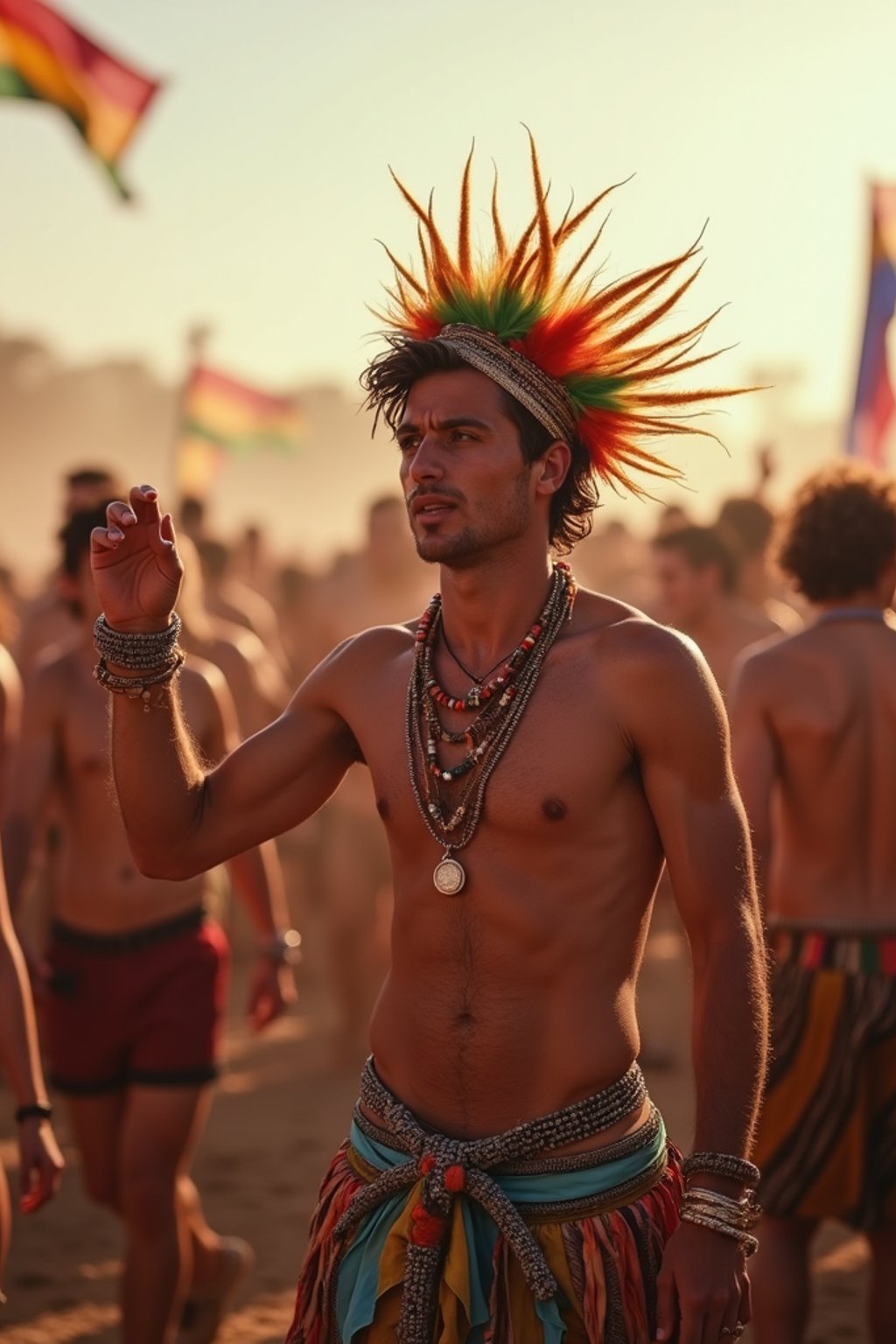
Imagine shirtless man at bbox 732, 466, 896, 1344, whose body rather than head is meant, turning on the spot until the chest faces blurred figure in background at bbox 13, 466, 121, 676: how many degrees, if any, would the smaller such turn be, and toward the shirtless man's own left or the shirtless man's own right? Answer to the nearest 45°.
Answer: approximately 45° to the shirtless man's own left

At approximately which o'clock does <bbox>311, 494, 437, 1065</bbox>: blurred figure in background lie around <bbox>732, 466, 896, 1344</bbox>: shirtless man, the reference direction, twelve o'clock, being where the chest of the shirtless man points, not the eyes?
The blurred figure in background is roughly at 11 o'clock from the shirtless man.

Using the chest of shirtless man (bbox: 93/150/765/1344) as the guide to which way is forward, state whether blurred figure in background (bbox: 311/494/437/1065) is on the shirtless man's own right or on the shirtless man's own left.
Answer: on the shirtless man's own right

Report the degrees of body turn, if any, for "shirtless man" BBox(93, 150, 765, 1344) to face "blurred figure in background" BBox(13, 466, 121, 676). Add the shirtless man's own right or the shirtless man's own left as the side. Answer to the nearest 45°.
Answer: approximately 135° to the shirtless man's own right

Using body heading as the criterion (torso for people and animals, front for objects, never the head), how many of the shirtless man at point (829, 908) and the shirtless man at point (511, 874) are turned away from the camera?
1

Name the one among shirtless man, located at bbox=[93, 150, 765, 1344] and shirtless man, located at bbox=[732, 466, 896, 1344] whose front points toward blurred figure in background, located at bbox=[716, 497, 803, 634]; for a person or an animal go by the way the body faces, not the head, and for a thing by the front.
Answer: shirtless man, located at bbox=[732, 466, 896, 1344]

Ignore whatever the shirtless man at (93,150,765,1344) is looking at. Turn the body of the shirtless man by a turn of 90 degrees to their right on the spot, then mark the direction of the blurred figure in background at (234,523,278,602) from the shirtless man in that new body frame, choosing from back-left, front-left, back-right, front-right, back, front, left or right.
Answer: front-right

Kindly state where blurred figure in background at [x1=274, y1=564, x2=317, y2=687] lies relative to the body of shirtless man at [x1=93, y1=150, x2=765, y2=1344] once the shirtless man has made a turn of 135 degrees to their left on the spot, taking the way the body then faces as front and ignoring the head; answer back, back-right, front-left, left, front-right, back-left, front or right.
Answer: left

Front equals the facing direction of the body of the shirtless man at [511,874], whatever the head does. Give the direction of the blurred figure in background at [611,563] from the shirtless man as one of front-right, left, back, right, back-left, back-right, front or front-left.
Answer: back-right

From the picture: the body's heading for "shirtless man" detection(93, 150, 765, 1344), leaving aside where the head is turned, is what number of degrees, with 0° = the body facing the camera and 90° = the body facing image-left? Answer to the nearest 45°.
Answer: approximately 45°

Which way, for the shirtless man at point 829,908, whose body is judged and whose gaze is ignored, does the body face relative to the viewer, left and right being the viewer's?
facing away from the viewer

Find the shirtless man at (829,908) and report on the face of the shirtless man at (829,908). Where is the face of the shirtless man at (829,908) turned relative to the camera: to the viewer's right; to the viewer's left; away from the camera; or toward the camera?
away from the camera

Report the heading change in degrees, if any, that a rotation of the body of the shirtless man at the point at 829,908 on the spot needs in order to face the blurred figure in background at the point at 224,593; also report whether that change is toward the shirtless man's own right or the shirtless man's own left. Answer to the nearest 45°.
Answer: approximately 45° to the shirtless man's own left

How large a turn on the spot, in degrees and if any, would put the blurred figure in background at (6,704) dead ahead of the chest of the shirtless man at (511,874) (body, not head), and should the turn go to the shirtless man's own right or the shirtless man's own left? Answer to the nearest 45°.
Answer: approximately 90° to the shirtless man's own right

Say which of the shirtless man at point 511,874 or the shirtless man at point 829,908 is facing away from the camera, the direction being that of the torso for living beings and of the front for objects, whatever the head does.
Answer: the shirtless man at point 829,908
